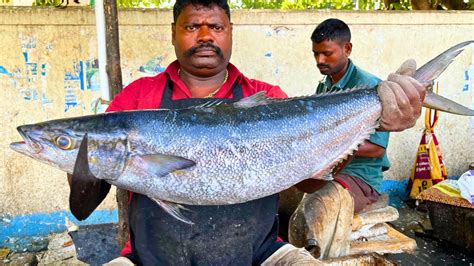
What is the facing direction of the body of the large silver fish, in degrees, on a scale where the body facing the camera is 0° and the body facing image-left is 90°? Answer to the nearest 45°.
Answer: approximately 90°

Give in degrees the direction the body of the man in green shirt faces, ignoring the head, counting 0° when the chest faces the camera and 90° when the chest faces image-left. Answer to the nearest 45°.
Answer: approximately 45°

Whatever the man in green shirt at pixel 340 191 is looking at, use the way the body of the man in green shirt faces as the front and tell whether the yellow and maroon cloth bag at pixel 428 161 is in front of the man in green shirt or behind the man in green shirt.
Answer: behind

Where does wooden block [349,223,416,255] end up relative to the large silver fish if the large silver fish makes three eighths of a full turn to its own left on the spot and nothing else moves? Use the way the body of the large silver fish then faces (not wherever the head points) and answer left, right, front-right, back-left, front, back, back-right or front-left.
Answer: left

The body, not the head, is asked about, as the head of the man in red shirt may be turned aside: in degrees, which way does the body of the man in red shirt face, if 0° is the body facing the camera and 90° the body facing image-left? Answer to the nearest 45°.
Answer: approximately 0°

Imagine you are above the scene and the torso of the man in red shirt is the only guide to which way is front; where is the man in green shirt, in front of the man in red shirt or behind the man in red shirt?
behind

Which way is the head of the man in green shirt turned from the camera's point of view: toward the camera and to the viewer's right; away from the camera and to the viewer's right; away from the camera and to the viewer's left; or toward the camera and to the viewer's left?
toward the camera and to the viewer's left

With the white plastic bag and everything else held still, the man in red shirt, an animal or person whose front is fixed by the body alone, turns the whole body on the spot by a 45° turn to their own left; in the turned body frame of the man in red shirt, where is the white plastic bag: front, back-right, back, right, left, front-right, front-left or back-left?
left
